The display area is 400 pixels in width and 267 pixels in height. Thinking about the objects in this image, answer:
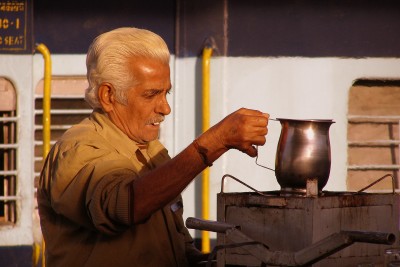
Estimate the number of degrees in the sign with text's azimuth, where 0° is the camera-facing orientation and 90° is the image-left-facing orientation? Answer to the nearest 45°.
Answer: approximately 0°

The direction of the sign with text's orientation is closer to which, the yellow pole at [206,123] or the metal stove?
the metal stove

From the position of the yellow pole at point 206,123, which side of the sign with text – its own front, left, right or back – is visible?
left

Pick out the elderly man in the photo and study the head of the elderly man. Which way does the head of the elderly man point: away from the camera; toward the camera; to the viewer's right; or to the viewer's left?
to the viewer's right

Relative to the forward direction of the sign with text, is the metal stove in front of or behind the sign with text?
in front
